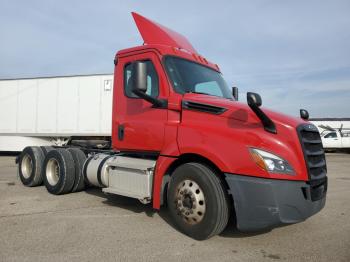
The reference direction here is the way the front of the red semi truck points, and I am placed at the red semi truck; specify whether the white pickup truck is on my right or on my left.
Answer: on my left

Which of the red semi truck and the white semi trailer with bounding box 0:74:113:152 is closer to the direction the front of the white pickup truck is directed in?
the white semi trailer

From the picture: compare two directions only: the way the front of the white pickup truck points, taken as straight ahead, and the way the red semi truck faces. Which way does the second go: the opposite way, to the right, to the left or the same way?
the opposite way

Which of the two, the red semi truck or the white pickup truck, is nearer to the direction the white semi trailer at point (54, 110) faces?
the white pickup truck

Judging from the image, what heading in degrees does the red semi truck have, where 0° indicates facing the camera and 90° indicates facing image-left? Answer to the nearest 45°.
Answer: approximately 315°

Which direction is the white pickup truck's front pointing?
to the viewer's left

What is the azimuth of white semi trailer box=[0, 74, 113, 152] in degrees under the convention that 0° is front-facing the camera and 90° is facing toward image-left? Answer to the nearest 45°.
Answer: approximately 270°

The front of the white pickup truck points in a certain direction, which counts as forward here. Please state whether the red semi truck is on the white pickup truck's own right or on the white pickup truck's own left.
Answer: on the white pickup truck's own left
